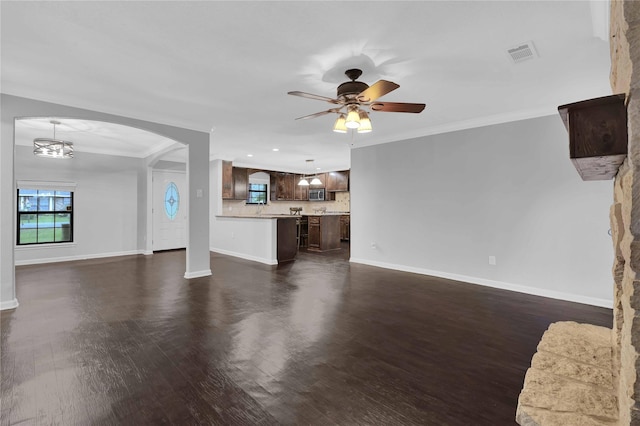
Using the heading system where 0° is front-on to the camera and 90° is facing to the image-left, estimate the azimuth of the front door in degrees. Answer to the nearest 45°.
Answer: approximately 315°

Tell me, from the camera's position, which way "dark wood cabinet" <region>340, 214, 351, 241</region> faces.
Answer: facing the viewer and to the left of the viewer

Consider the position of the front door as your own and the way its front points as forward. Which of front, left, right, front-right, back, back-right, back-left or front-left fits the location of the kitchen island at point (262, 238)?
front

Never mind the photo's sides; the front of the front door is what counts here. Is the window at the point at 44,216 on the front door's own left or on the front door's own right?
on the front door's own right

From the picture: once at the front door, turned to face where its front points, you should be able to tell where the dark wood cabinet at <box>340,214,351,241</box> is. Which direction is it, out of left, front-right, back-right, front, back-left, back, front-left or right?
front-left

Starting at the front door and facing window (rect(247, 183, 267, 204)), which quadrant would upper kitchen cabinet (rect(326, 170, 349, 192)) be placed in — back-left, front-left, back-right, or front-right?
front-right

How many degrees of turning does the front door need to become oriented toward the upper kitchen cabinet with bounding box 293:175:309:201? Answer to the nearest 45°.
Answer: approximately 45° to its left

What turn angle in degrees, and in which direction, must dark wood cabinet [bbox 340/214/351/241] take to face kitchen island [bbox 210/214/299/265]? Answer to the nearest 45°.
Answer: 0° — it already faces it

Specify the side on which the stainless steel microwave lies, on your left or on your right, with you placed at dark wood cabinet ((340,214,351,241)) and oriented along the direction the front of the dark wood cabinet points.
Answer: on your right

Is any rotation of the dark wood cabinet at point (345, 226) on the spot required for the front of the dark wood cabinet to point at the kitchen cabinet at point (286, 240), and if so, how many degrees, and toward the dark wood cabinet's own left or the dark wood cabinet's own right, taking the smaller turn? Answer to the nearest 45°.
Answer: approximately 45° to the dark wood cabinet's own left

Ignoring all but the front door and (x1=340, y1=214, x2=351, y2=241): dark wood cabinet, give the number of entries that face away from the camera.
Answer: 0
